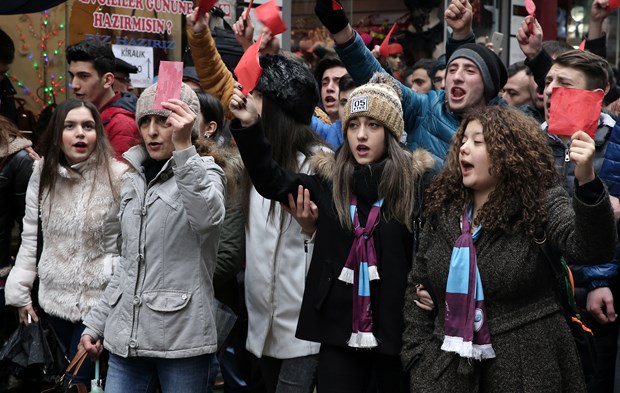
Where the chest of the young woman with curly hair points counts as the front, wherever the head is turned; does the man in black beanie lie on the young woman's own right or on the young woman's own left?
on the young woman's own right

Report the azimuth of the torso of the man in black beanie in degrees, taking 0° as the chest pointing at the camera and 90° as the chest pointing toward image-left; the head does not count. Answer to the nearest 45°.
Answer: approximately 45°

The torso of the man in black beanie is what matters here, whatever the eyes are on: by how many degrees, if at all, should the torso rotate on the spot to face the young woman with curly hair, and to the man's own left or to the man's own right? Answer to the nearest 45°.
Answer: approximately 45° to the man's own left

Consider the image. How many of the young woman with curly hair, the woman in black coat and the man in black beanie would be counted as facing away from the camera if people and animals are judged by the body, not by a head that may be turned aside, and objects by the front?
0

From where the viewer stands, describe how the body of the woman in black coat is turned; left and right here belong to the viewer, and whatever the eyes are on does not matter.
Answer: facing the viewer

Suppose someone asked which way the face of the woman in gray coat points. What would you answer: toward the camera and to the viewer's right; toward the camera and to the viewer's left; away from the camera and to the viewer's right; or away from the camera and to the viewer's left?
toward the camera and to the viewer's left

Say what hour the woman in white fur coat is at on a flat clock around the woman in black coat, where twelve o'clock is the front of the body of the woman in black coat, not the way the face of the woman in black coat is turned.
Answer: The woman in white fur coat is roughly at 4 o'clock from the woman in black coat.

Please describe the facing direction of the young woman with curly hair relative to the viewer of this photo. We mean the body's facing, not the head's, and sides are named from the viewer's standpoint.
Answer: facing the viewer and to the left of the viewer

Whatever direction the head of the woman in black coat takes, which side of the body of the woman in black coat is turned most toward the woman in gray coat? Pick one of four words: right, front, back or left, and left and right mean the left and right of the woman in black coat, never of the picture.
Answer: right

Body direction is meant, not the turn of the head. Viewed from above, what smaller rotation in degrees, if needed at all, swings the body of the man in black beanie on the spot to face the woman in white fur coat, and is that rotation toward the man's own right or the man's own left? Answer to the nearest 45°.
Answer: approximately 45° to the man's own right

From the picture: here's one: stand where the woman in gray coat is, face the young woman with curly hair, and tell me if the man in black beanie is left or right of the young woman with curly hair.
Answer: left

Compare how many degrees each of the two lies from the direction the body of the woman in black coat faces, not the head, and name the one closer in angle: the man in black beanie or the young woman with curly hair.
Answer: the young woman with curly hair
